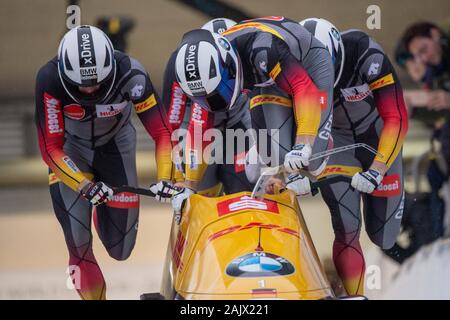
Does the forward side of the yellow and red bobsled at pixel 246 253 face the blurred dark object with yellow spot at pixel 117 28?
no

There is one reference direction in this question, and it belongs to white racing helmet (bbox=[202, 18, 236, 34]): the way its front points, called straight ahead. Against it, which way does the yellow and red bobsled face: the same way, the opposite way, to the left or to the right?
the same way

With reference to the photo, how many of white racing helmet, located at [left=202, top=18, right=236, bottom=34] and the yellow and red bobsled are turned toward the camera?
2

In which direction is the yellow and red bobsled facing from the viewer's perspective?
toward the camera
